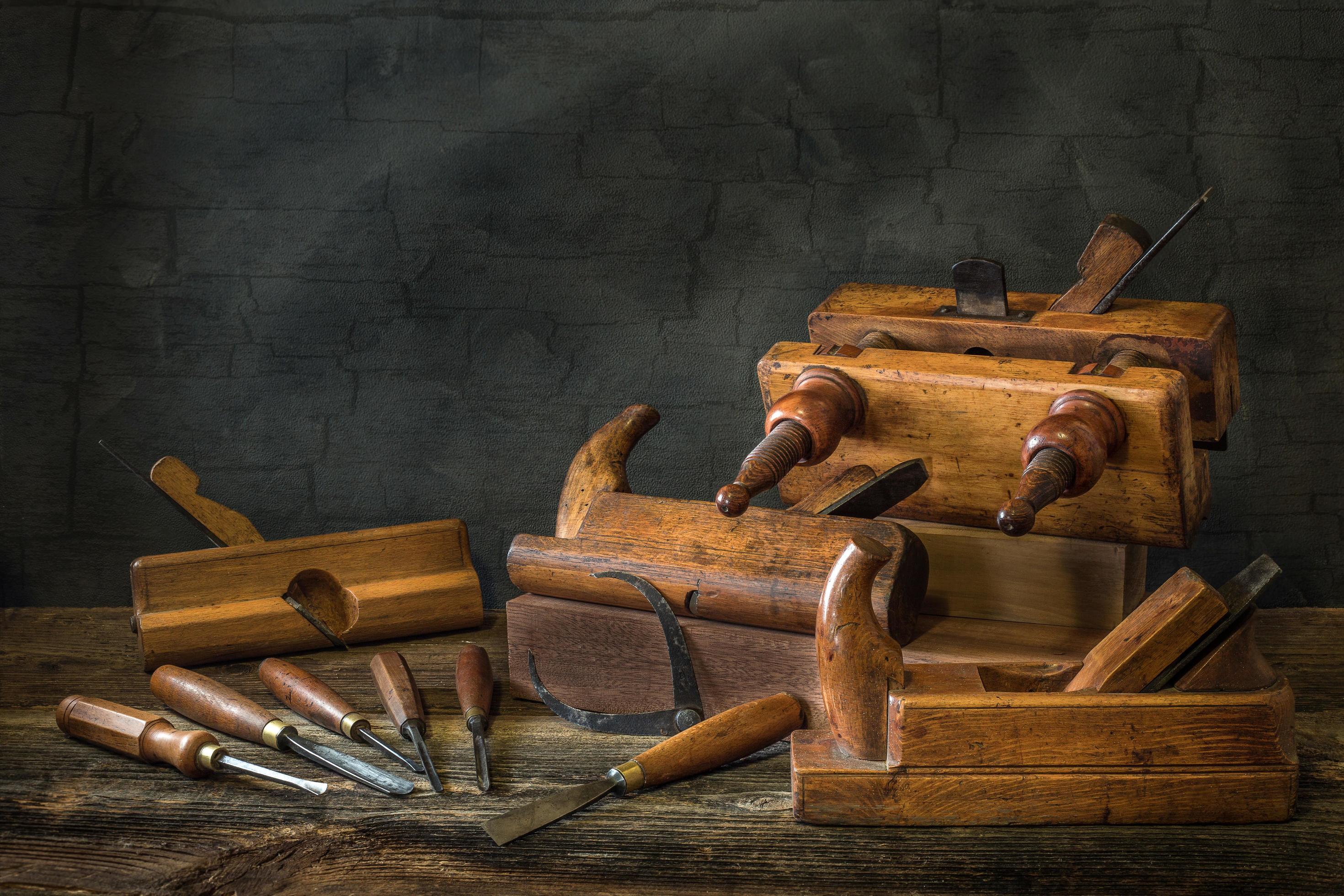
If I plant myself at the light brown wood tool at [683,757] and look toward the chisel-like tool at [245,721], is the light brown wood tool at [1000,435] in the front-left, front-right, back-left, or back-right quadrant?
back-right

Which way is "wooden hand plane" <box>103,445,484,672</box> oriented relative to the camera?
to the viewer's right

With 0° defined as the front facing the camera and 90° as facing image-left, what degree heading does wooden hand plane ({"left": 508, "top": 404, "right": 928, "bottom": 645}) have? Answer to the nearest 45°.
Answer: approximately 90°

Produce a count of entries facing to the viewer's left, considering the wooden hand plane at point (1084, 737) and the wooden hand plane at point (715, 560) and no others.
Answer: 2

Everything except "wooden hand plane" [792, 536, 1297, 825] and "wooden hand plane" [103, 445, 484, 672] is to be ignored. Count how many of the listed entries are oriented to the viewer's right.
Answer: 1

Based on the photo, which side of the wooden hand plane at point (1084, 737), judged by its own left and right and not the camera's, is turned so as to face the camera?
left

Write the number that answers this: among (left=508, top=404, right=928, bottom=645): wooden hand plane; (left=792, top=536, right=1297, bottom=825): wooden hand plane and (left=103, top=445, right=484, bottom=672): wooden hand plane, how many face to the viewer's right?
1
